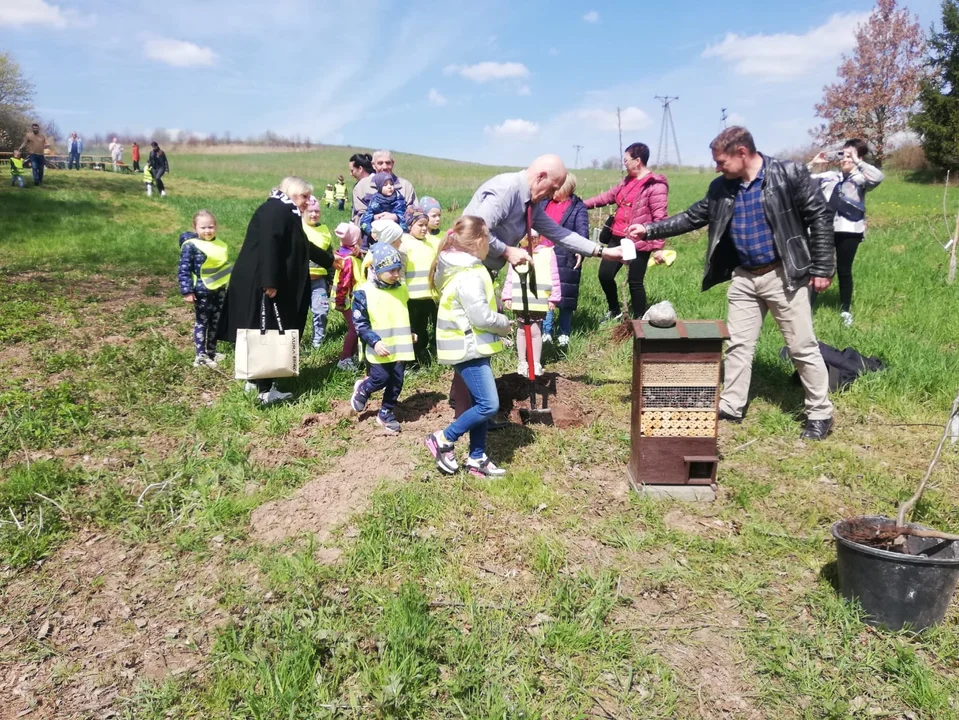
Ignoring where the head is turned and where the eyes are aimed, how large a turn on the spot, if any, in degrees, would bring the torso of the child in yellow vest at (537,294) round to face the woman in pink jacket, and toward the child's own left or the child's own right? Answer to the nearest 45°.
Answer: approximately 135° to the child's own left

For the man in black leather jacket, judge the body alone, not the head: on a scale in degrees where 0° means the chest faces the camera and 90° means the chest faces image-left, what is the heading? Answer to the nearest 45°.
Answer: approximately 45°

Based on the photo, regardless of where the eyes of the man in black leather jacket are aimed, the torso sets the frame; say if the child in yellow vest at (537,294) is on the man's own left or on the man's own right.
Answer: on the man's own right

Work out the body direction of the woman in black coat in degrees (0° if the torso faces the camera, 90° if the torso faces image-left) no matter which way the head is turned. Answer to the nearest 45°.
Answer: approximately 270°

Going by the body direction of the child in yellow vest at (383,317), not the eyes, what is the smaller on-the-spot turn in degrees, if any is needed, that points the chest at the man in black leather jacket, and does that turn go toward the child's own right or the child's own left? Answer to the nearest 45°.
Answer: approximately 45° to the child's own left

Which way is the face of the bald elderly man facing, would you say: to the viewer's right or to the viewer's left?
to the viewer's right
